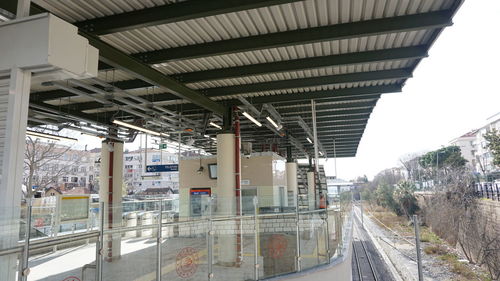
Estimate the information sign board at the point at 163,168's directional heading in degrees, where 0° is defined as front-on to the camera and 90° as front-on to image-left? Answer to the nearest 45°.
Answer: approximately 0°

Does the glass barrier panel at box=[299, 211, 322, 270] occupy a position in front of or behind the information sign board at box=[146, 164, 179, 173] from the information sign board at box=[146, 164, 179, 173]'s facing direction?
in front

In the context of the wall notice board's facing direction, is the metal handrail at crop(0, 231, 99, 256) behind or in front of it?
in front

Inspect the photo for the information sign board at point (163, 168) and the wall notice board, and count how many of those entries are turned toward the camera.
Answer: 2

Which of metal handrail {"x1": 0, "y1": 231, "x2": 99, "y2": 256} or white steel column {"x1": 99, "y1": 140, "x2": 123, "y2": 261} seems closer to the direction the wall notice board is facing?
the metal handrail

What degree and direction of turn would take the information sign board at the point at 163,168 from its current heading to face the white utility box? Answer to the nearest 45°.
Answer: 0° — it already faces it

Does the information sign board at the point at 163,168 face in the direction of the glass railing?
yes
